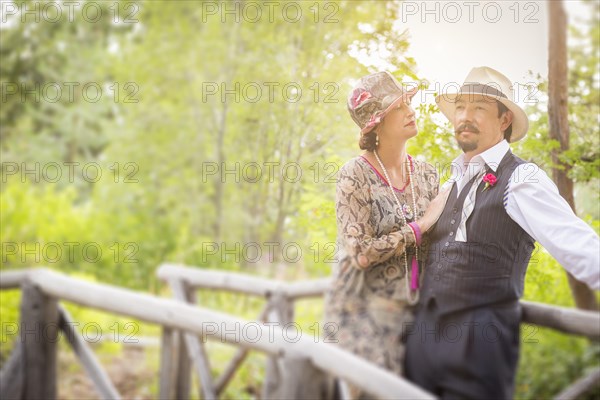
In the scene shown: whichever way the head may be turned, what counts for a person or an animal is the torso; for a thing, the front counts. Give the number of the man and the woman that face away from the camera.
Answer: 0

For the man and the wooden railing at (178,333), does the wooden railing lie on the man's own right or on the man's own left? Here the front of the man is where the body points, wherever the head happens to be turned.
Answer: on the man's own right

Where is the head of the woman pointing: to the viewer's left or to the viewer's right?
to the viewer's right

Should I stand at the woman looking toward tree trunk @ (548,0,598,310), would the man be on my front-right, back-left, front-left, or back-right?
front-right

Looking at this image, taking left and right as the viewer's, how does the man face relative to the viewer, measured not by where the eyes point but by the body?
facing the viewer and to the left of the viewer

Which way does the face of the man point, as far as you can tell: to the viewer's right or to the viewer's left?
to the viewer's left

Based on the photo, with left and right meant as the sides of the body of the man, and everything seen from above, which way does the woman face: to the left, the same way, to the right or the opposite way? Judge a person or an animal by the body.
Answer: to the left

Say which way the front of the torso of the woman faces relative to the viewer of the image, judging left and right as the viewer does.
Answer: facing the viewer and to the right of the viewer

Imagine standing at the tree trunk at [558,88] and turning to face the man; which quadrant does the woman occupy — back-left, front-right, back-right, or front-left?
front-right
